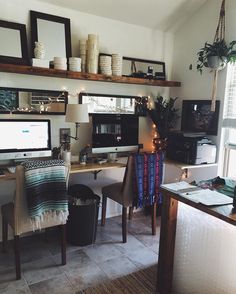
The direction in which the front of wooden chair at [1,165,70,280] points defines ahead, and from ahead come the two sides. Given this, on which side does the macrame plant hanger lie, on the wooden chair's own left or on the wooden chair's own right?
on the wooden chair's own right

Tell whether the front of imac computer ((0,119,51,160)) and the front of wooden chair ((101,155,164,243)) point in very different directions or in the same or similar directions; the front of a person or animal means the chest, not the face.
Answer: very different directions

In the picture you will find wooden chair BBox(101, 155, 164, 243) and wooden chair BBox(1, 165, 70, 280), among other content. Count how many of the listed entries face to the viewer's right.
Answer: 0

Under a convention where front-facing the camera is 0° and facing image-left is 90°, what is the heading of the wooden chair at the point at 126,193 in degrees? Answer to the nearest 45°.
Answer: approximately 135°

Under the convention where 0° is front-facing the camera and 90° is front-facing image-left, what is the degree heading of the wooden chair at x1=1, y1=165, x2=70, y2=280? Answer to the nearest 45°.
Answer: approximately 135°

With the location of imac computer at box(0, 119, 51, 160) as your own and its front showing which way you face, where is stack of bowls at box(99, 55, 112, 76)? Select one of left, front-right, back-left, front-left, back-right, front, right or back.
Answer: front-left

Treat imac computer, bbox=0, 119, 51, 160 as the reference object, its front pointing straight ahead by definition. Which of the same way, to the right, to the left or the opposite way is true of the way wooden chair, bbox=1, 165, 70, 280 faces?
the opposite way
